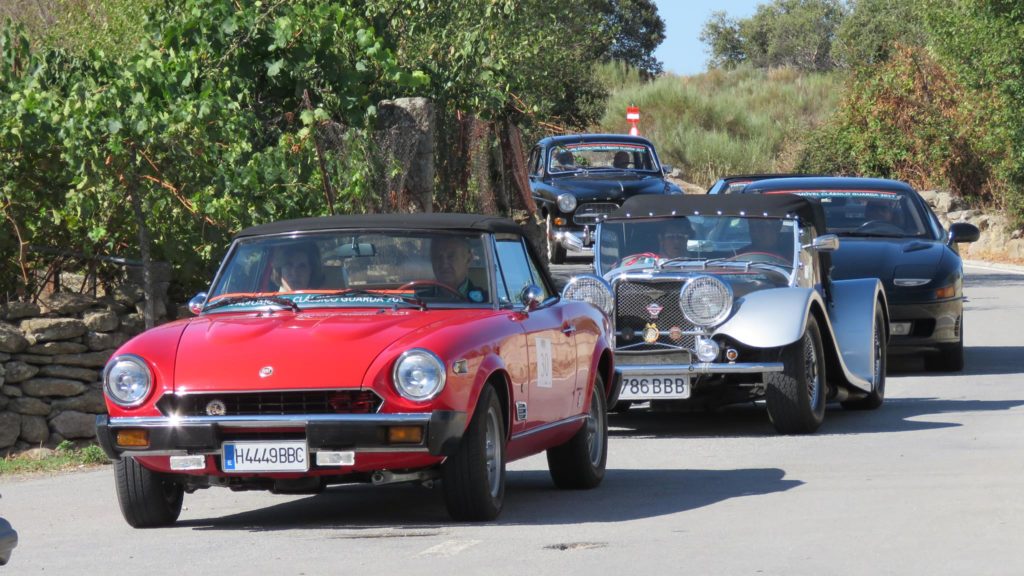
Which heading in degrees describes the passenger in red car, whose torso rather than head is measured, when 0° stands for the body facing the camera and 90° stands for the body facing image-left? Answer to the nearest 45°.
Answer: approximately 0°

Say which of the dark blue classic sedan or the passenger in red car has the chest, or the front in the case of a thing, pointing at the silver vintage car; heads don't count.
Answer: the dark blue classic sedan

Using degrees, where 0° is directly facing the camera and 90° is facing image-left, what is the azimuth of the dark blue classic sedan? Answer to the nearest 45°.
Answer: approximately 0°

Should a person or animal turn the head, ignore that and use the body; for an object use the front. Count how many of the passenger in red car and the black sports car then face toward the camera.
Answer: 2

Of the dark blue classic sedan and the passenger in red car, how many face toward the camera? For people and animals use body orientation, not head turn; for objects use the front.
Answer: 2

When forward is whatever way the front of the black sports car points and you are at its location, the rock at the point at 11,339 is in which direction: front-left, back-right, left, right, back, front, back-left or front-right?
front-right
